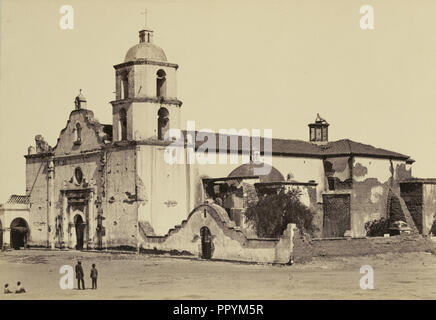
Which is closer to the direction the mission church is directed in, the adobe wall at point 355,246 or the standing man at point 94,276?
the standing man

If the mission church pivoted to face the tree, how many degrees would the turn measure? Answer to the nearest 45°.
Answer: approximately 90° to its left

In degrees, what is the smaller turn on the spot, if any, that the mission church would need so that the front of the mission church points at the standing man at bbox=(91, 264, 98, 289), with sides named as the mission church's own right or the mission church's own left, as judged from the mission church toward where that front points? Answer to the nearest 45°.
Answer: approximately 45° to the mission church's own left

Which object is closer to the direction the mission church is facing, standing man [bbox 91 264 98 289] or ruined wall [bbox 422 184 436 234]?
the standing man

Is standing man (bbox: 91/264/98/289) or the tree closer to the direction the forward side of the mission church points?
the standing man

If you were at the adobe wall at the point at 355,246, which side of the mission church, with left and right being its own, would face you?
left

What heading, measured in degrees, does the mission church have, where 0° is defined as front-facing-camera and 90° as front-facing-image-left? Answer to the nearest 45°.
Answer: approximately 45°
